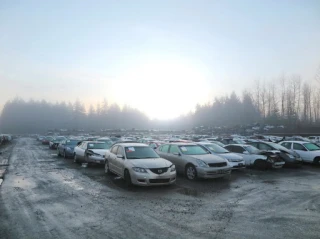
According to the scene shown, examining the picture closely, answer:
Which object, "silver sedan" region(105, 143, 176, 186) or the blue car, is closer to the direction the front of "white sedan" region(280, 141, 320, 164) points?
the silver sedan

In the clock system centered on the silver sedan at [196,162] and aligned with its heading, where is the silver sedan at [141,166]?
the silver sedan at [141,166] is roughly at 3 o'clock from the silver sedan at [196,162].

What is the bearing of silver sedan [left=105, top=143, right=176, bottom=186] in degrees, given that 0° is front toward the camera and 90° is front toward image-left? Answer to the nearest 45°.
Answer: approximately 315°

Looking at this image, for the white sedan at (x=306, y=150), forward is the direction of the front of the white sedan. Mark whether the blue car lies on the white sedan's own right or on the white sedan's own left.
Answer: on the white sedan's own right

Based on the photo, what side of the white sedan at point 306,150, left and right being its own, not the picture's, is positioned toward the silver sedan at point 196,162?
right

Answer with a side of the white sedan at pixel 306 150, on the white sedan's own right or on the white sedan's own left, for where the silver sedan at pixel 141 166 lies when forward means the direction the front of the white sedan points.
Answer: on the white sedan's own right

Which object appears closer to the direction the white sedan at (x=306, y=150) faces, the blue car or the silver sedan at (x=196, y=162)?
the silver sedan

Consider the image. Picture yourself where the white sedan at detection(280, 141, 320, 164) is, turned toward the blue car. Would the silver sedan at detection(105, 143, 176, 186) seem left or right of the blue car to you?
left

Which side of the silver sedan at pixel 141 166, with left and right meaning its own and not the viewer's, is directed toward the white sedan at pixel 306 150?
left

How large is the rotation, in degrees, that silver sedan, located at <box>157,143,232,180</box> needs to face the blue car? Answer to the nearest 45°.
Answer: approximately 180°

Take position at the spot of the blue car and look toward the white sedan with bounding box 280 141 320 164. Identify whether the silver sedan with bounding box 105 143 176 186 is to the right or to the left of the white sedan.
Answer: right
